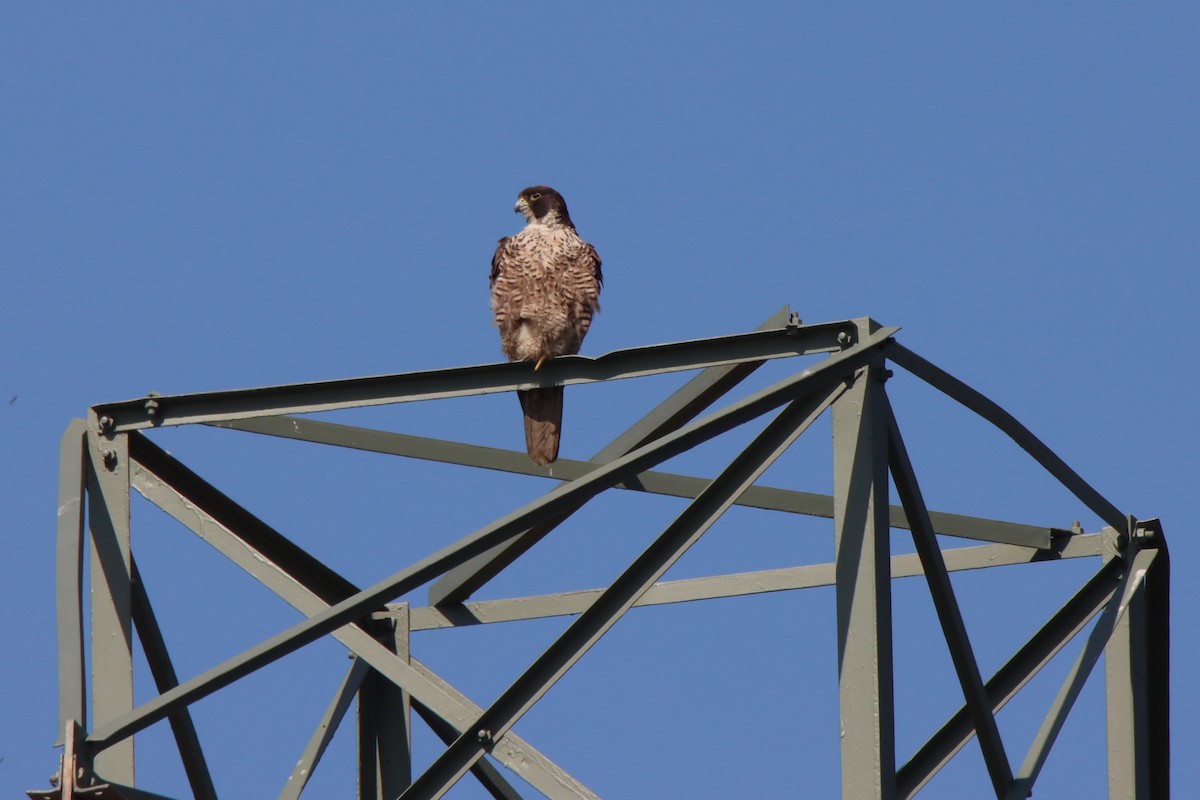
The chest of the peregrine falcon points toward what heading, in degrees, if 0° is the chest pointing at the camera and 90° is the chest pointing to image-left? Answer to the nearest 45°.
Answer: approximately 0°
